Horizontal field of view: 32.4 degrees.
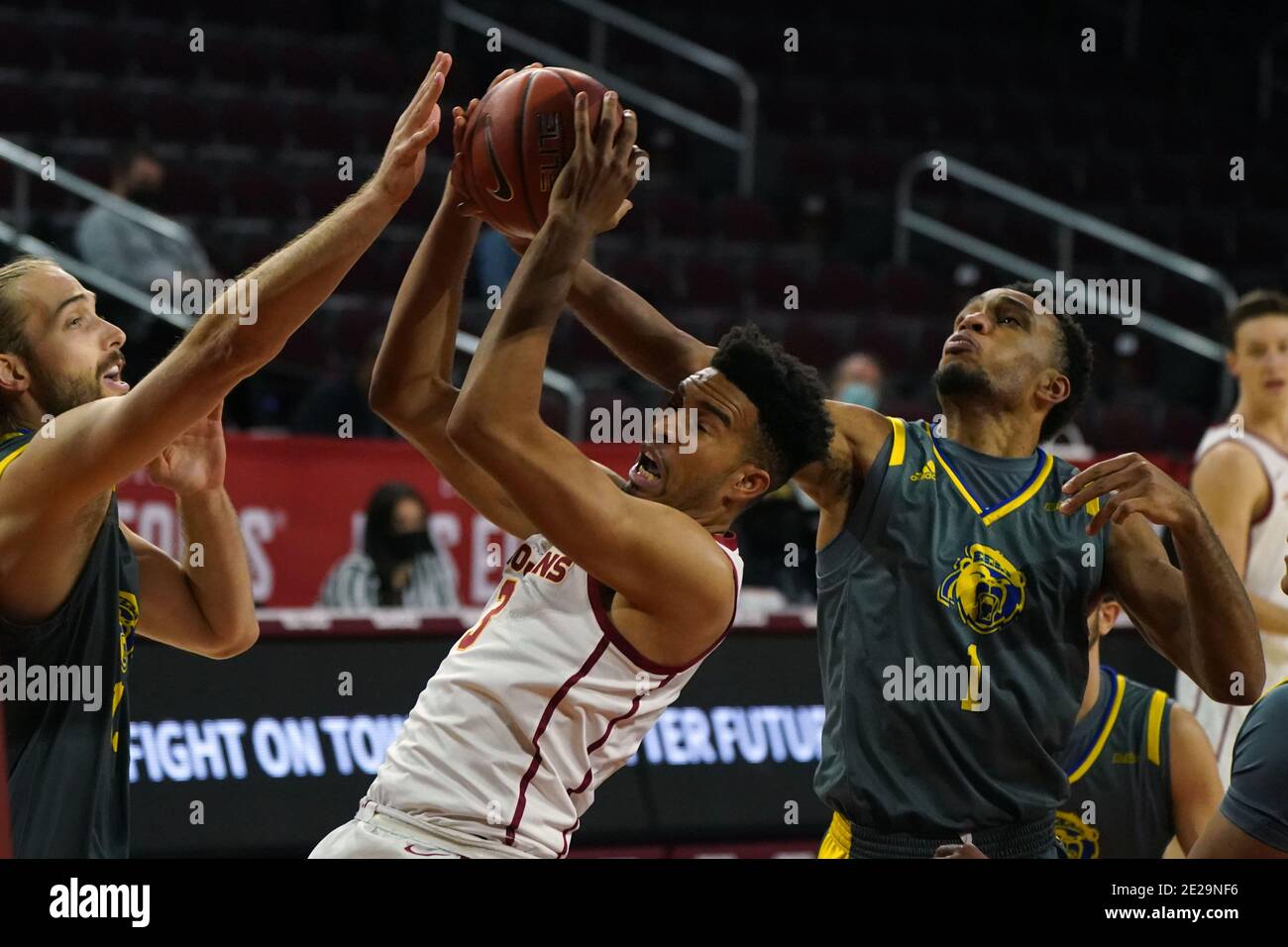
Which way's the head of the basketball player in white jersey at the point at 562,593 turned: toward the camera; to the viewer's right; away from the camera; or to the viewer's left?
to the viewer's left

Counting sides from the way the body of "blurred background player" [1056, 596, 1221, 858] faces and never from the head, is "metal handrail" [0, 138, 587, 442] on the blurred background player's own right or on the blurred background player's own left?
on the blurred background player's own right

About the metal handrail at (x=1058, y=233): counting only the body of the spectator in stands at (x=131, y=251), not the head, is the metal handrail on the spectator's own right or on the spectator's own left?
on the spectator's own left

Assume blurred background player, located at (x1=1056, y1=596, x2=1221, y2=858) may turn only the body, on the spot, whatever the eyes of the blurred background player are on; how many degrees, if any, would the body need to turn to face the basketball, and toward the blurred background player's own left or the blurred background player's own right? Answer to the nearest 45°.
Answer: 0° — they already face it

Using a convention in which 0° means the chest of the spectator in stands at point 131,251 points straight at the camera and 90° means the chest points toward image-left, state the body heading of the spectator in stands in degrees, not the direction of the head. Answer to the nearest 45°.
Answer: approximately 315°

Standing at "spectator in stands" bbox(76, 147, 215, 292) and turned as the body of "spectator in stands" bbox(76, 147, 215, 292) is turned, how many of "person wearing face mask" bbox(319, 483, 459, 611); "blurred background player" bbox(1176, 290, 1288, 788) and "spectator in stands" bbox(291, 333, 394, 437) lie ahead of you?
3

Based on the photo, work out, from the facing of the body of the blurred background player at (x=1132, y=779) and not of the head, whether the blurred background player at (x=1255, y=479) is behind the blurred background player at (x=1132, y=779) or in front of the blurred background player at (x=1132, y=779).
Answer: behind

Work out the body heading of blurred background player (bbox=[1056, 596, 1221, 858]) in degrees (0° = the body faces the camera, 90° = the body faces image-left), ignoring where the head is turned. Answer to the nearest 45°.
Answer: approximately 45°

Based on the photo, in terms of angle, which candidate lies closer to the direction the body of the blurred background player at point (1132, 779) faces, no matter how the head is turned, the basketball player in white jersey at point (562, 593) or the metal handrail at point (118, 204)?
the basketball player in white jersey
